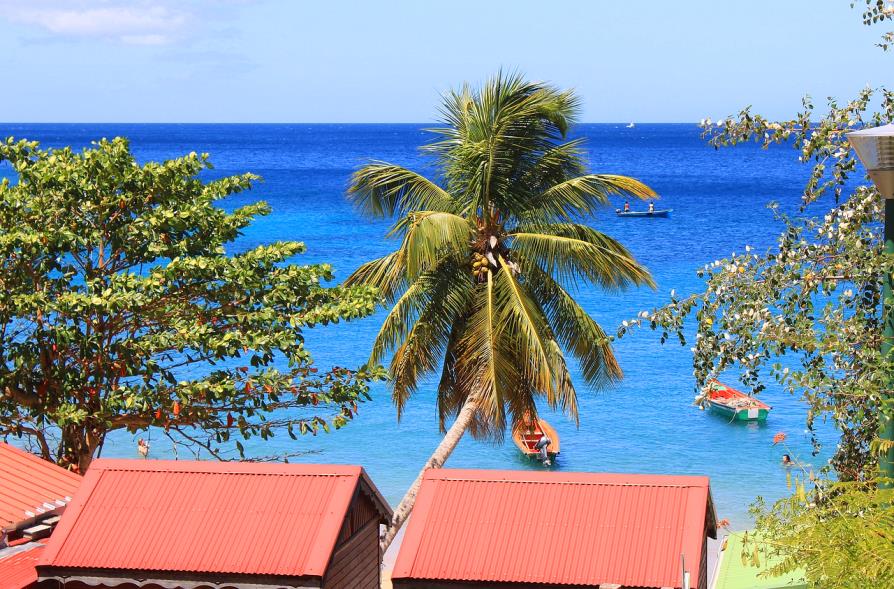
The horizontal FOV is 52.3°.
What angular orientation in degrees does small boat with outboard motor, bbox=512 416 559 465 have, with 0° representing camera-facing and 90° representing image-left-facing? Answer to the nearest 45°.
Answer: approximately 135°

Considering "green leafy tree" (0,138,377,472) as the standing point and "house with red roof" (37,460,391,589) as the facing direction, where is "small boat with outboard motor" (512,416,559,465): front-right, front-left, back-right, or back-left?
back-left

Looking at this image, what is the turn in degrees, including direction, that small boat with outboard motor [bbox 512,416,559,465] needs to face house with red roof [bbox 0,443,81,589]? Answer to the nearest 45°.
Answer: approximately 135° to its left

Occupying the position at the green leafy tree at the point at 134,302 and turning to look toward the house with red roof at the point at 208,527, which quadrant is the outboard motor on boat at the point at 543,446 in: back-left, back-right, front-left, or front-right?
back-left

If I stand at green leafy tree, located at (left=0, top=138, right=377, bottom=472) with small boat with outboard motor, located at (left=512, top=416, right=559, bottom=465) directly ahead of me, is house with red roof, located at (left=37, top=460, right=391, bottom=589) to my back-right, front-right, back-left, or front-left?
back-right

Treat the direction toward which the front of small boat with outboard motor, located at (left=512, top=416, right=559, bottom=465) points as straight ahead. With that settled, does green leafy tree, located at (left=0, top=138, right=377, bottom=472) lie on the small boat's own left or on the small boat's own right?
on the small boat's own left

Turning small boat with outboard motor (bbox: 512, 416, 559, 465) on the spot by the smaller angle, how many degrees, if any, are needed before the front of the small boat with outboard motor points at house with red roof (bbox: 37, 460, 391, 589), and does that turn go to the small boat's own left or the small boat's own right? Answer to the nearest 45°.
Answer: approximately 135° to the small boat's own left

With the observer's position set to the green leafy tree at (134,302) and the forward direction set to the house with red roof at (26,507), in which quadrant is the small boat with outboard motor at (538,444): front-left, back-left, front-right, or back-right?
back-left

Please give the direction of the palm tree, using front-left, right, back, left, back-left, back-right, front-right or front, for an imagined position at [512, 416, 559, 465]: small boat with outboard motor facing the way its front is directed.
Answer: back-left
